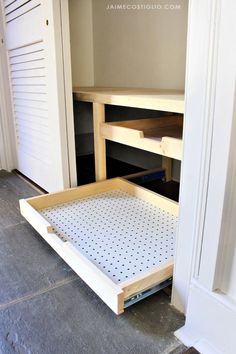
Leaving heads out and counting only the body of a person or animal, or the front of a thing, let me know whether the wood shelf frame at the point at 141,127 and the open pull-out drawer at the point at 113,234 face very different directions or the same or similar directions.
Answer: same or similar directions

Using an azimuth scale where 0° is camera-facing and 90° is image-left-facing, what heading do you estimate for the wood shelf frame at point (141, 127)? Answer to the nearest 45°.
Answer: approximately 45°

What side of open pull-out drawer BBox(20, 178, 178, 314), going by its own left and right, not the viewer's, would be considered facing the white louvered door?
right

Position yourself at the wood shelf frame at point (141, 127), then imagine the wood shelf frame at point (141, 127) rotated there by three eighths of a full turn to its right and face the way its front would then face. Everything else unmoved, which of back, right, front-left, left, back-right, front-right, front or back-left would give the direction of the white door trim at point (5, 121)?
front-left

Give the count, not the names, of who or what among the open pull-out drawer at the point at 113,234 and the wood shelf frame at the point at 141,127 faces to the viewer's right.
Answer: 0
